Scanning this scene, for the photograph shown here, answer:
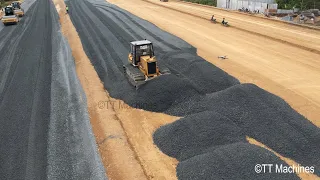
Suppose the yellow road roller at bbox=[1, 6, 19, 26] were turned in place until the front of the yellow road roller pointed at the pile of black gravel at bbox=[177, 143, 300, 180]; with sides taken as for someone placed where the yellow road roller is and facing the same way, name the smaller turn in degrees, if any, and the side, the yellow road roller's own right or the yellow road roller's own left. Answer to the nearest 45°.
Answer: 0° — it already faces it

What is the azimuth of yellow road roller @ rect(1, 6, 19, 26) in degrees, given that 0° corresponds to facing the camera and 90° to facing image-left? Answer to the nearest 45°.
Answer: approximately 0°

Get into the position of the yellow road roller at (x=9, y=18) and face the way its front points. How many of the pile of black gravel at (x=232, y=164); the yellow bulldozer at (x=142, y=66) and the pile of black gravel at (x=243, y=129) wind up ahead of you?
3

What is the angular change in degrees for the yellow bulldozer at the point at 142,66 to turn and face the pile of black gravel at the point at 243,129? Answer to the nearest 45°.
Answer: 0° — it already faces it

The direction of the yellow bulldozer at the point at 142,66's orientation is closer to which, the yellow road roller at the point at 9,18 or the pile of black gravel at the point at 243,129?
the pile of black gravel

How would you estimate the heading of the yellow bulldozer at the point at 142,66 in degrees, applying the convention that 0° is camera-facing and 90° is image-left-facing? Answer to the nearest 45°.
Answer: approximately 315°

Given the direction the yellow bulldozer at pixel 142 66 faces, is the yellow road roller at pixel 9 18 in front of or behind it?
behind
